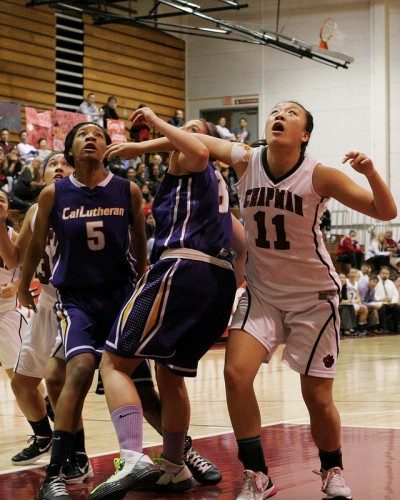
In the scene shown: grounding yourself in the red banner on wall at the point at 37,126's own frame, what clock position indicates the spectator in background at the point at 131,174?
The spectator in background is roughly at 9 o'clock from the red banner on wall.
